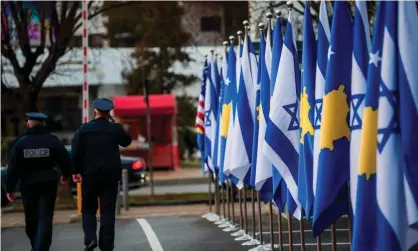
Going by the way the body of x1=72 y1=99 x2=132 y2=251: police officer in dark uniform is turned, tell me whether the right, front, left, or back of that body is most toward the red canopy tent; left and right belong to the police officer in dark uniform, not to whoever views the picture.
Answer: front

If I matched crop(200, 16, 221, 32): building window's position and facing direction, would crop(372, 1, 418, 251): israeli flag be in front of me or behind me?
in front

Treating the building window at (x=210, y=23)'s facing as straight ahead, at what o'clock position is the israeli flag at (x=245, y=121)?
The israeli flag is roughly at 12 o'clock from the building window.

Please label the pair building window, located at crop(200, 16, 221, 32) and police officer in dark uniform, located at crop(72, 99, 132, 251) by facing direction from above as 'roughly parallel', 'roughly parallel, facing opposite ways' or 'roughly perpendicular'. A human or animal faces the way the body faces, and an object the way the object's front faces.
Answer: roughly parallel, facing opposite ways

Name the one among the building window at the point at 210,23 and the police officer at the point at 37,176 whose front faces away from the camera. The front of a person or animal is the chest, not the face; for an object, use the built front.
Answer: the police officer

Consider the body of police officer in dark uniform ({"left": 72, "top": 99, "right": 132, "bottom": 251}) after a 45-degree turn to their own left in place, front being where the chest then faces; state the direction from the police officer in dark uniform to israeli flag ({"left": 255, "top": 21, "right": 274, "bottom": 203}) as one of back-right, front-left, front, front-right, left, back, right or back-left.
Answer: back-right

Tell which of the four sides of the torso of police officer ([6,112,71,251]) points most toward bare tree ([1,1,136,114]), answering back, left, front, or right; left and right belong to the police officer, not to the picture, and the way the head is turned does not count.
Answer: front

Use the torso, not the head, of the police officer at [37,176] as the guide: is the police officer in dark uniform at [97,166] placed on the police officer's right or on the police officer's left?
on the police officer's right

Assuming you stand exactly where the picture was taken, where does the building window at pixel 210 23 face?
facing the viewer

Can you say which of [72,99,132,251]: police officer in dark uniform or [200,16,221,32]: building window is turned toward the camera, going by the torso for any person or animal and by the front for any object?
the building window

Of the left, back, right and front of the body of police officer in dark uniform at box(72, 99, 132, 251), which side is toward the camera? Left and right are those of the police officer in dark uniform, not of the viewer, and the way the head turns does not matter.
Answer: back

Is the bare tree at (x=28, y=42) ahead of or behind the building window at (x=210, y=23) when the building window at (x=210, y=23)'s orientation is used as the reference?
ahead

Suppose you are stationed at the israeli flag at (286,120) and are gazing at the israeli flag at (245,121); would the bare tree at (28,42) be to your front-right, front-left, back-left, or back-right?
front-left

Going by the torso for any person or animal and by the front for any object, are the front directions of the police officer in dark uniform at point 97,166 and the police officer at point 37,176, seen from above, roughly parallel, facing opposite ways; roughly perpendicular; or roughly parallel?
roughly parallel

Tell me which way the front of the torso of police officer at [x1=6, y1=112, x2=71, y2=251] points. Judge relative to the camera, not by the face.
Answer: away from the camera

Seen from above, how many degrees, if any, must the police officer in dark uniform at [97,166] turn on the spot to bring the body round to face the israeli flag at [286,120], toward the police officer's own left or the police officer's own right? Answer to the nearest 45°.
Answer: approximately 135° to the police officer's own right

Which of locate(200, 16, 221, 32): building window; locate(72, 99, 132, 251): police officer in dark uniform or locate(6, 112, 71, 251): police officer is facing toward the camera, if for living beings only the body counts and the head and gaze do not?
the building window

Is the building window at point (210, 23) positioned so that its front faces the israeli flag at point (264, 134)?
yes

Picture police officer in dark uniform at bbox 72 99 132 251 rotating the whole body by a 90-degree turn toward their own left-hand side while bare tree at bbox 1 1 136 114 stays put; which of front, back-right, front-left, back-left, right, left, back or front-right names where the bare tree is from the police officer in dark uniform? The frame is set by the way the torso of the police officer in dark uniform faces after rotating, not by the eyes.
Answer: right
